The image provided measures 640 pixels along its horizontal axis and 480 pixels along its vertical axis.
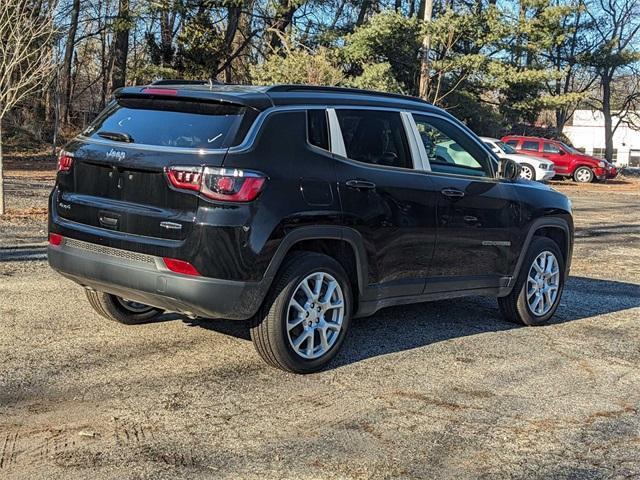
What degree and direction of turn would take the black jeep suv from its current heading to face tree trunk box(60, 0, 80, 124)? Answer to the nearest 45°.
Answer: approximately 45° to its left

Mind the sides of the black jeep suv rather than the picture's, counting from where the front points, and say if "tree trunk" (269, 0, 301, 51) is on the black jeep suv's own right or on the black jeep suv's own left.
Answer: on the black jeep suv's own left

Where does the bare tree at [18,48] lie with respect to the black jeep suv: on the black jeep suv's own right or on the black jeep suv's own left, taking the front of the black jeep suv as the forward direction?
on the black jeep suv's own left

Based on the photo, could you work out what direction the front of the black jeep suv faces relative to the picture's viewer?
facing away from the viewer and to the right of the viewer
